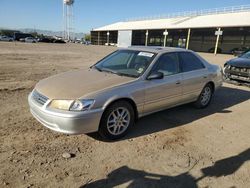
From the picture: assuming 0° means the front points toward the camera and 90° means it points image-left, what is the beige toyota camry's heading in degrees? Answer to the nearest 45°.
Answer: approximately 45°

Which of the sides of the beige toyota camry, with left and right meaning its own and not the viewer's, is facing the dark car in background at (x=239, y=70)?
back

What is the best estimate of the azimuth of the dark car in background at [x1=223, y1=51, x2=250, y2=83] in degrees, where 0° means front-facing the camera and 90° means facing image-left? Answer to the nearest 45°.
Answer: approximately 45°

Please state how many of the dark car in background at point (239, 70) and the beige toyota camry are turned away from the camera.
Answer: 0

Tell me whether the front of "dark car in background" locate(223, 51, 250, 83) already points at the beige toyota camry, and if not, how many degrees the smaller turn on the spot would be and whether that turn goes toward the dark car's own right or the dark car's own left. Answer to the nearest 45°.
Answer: approximately 45° to the dark car's own left
